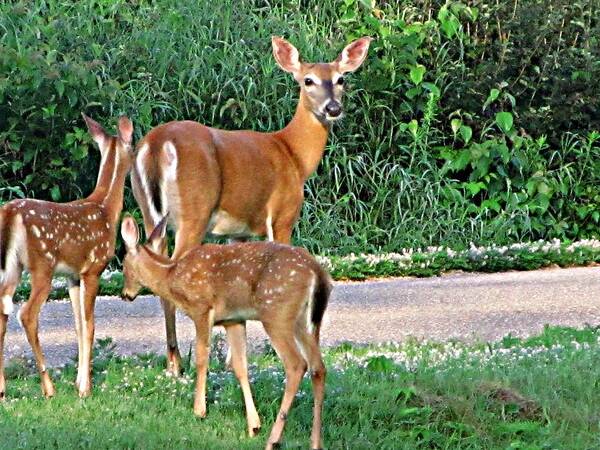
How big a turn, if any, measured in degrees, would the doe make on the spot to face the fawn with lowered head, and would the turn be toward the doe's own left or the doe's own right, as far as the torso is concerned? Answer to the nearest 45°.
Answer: approximately 135° to the doe's own right

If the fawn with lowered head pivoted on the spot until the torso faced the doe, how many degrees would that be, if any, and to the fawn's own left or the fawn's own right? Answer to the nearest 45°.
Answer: approximately 45° to the fawn's own right

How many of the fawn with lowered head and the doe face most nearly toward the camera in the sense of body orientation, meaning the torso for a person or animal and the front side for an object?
0

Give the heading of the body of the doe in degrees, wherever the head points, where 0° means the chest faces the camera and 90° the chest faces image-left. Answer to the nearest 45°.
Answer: approximately 225°

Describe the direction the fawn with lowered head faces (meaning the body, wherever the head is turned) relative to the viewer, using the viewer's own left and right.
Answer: facing away from the viewer and to the left of the viewer
